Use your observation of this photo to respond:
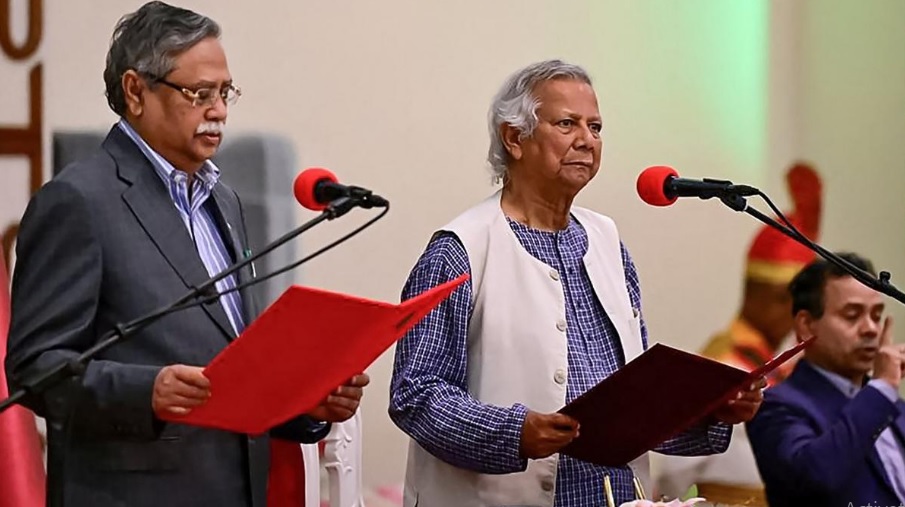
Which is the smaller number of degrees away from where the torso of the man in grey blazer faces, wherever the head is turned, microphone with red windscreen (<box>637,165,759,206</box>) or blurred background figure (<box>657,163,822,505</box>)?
the microphone with red windscreen

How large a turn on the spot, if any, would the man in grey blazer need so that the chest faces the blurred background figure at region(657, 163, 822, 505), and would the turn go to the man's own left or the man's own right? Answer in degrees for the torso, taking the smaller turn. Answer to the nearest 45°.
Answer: approximately 90° to the man's own left

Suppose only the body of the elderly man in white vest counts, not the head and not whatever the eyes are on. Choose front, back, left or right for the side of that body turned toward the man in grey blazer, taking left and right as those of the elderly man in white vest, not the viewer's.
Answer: right

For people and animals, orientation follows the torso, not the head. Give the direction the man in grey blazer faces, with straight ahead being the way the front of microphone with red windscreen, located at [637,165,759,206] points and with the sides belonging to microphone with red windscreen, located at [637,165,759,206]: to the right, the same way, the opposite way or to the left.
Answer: the opposite way

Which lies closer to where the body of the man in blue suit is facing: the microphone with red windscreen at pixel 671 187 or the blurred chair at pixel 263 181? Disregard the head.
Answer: the microphone with red windscreen

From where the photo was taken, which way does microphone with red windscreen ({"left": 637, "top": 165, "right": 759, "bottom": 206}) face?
to the viewer's left
